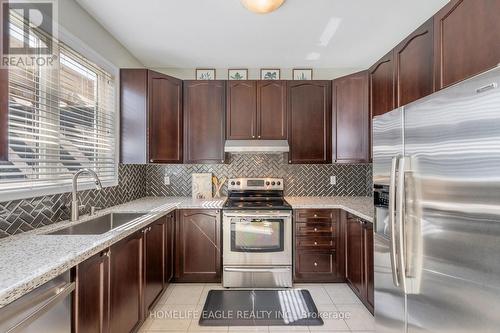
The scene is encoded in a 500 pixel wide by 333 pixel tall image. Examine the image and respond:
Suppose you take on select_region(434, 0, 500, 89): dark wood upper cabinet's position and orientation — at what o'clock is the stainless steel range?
The stainless steel range is roughly at 2 o'clock from the dark wood upper cabinet.

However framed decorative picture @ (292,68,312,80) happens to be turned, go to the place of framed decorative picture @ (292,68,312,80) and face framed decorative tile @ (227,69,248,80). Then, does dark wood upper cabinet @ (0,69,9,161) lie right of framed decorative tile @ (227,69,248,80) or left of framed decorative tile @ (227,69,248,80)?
left

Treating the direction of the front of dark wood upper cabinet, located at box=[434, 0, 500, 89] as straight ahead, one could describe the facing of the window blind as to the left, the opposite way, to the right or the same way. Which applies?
the opposite way

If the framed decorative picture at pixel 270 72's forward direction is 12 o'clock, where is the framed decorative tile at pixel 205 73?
the framed decorative tile at pixel 205 73 is roughly at 3 o'clock from the framed decorative picture at pixel 270 72.

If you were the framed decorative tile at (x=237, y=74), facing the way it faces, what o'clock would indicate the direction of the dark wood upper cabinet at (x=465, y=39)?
The dark wood upper cabinet is roughly at 11 o'clock from the framed decorative tile.
